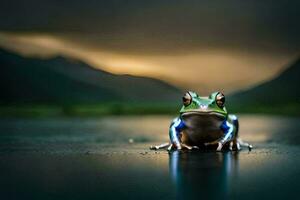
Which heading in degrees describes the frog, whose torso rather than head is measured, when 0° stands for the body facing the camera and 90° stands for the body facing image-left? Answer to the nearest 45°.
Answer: approximately 0°
